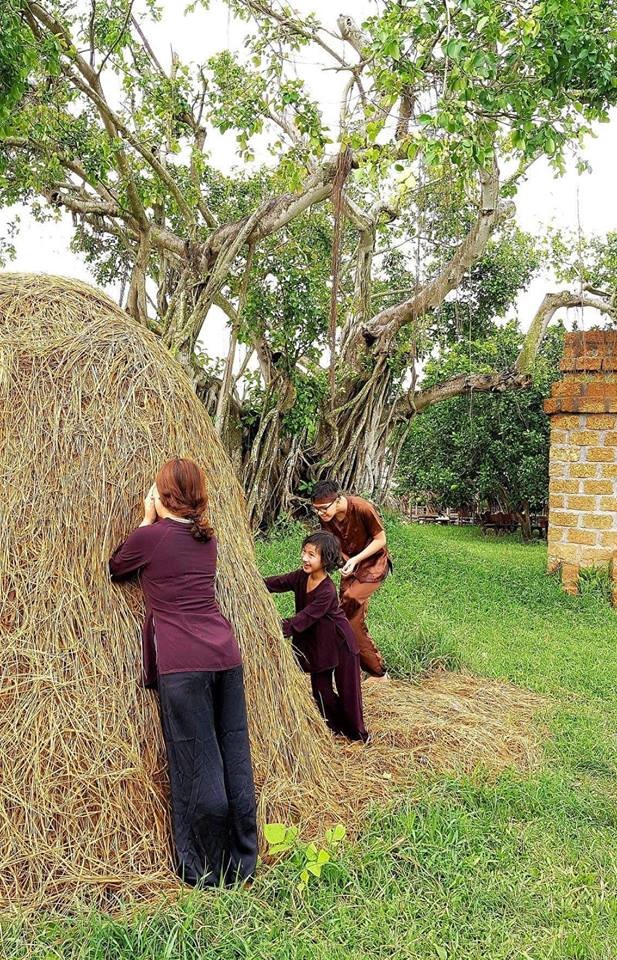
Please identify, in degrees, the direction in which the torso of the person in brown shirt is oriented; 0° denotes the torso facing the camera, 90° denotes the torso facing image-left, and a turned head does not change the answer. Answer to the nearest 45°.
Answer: approximately 45°

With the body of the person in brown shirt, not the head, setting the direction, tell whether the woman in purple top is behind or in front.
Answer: in front

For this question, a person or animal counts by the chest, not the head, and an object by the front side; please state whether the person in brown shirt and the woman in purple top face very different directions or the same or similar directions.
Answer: same or similar directions

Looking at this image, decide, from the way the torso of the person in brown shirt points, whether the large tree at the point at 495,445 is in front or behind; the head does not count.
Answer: behind

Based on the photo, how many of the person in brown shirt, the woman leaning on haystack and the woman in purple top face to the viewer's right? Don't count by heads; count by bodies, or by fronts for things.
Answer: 0

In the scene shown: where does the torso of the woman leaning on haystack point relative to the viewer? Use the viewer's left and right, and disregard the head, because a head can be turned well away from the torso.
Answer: facing away from the viewer and to the left of the viewer

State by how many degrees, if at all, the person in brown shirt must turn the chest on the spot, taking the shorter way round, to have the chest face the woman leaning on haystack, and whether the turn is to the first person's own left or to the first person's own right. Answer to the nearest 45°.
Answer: approximately 45° to the first person's own left
